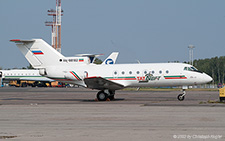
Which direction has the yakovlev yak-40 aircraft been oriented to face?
to the viewer's right
